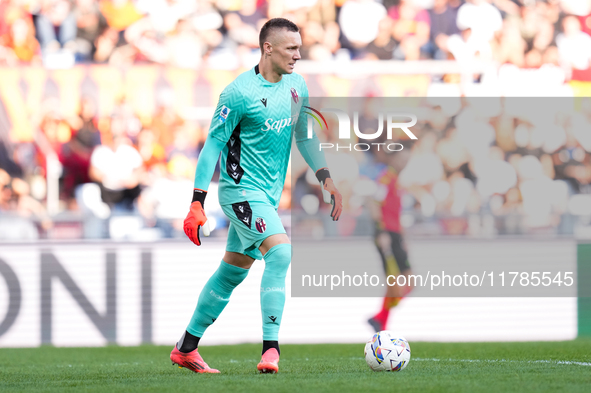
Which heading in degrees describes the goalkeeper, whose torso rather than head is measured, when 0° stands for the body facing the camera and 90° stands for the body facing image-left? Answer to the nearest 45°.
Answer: approximately 315°

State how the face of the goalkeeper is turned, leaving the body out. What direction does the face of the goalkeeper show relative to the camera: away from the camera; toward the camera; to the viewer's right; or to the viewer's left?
to the viewer's right
